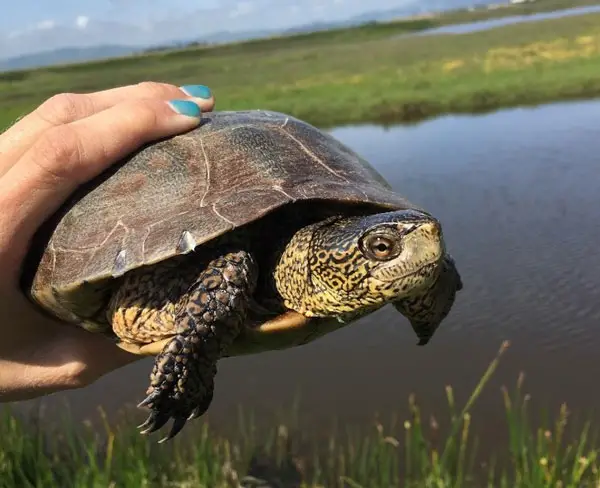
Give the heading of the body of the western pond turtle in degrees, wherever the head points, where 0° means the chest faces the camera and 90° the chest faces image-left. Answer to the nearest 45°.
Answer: approximately 315°
